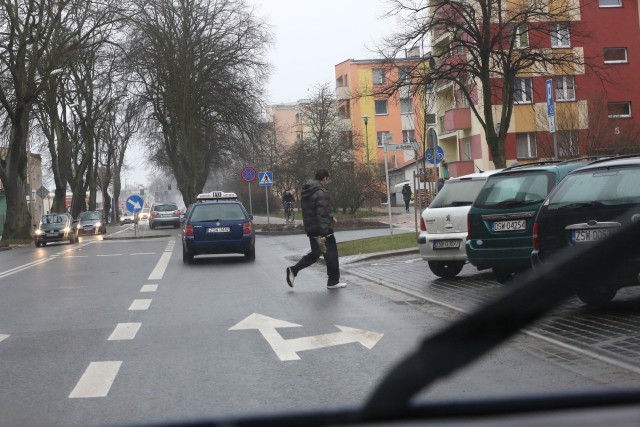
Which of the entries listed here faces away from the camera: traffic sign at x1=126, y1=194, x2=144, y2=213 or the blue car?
the blue car

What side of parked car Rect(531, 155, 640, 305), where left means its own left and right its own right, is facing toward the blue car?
left

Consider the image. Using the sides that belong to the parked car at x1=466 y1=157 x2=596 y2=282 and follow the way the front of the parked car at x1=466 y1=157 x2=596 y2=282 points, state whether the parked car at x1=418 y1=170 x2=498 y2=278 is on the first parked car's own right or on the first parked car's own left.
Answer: on the first parked car's own left

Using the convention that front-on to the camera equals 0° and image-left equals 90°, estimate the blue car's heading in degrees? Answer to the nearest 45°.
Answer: approximately 180°

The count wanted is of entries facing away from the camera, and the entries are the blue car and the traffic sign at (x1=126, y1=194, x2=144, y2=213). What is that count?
1

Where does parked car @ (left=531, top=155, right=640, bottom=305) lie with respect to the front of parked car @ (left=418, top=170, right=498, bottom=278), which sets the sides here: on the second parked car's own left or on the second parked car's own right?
on the second parked car's own right

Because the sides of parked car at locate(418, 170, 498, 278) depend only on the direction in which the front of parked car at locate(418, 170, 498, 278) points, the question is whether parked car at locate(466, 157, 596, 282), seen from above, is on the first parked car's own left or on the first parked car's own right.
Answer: on the first parked car's own right

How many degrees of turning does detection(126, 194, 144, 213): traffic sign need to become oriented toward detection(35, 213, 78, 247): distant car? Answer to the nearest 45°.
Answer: approximately 90° to its right

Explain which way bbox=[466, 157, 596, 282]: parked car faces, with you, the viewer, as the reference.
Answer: facing away from the viewer and to the right of the viewer

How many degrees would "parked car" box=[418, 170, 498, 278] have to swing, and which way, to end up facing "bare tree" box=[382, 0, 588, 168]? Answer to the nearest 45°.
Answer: approximately 45° to its left

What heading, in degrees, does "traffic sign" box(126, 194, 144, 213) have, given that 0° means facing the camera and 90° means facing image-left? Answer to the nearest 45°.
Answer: approximately 0°

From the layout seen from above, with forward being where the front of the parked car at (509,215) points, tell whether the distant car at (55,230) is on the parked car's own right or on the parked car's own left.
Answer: on the parked car's own left

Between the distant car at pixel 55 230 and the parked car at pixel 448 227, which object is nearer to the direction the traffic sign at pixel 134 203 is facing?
the parked car

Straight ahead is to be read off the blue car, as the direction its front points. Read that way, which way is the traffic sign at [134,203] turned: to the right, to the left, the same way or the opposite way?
the opposite way
